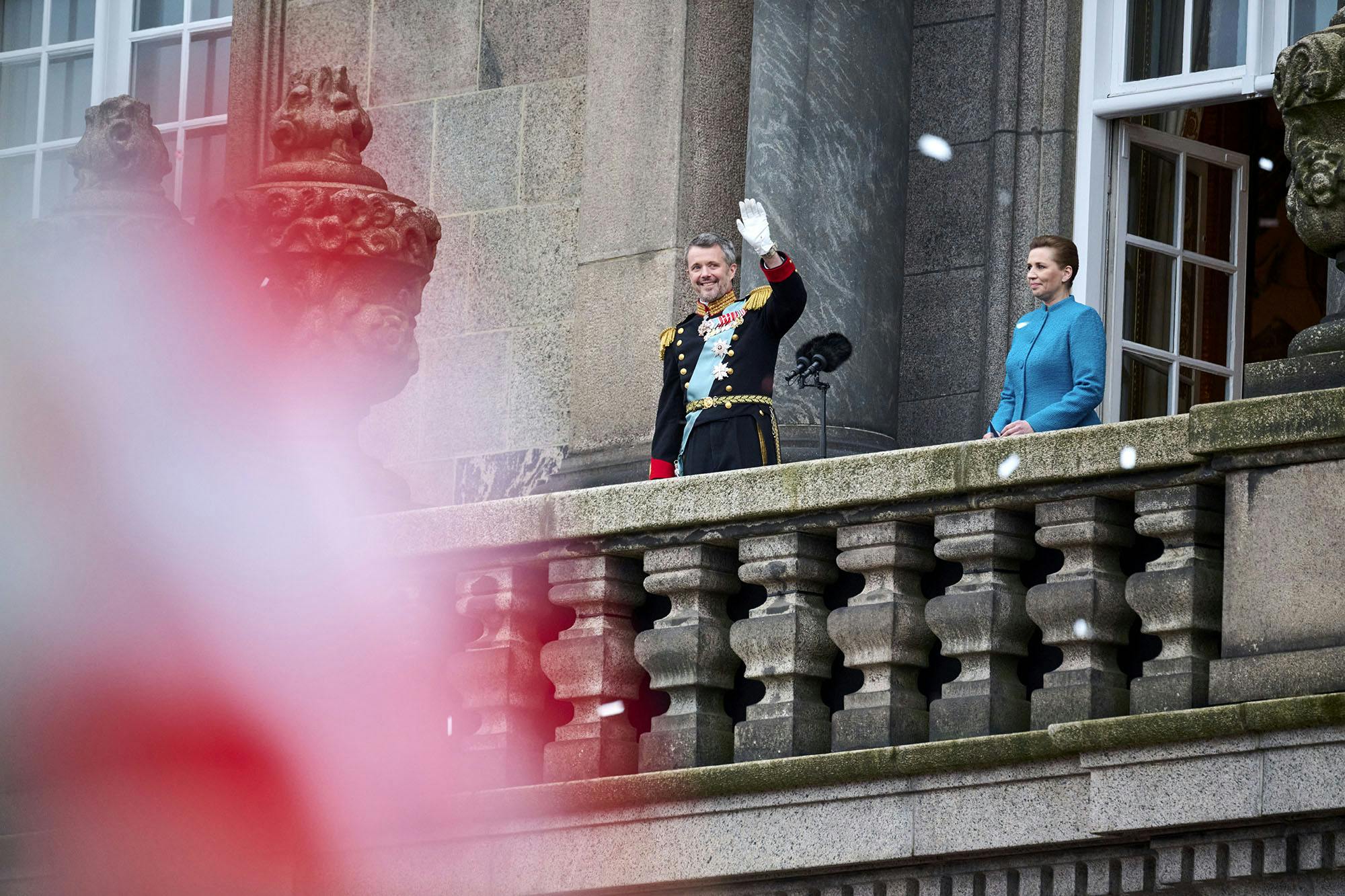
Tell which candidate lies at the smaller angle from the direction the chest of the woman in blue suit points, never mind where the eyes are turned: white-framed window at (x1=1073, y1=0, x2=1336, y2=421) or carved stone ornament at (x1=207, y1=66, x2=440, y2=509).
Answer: the carved stone ornament

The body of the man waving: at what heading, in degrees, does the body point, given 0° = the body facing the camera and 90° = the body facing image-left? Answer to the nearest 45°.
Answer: approximately 45°

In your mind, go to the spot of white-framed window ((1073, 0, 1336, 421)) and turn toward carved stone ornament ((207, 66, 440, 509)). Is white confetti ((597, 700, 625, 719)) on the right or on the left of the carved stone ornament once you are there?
left

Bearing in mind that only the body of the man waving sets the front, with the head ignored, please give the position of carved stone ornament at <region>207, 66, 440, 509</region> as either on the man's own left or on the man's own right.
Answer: on the man's own right

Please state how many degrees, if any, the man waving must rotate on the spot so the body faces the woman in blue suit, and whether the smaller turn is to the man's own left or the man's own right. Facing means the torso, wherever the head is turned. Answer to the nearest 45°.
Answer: approximately 135° to the man's own left

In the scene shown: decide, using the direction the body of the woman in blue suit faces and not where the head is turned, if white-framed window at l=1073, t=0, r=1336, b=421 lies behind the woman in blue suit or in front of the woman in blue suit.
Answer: behind

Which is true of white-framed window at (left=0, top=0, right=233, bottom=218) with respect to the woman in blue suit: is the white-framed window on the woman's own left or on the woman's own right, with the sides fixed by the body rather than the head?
on the woman's own right
